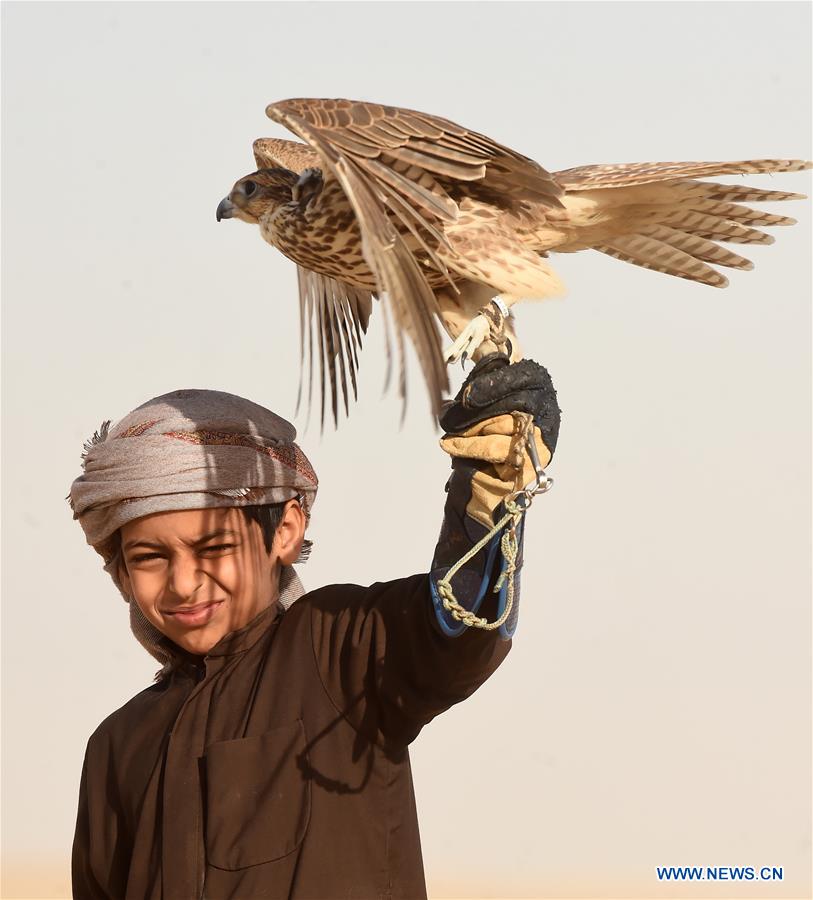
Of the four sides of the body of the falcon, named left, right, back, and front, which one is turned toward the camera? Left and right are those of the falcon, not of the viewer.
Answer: left

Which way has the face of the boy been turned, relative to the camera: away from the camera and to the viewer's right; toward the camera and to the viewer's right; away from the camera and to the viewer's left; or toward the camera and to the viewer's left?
toward the camera and to the viewer's left

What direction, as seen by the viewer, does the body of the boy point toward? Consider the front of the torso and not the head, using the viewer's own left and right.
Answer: facing the viewer and to the left of the viewer
